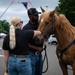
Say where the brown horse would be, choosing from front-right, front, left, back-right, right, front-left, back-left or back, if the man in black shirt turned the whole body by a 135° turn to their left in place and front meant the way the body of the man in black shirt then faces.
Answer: right

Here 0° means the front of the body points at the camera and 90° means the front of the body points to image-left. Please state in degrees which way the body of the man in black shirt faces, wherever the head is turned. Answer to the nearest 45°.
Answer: approximately 315°
